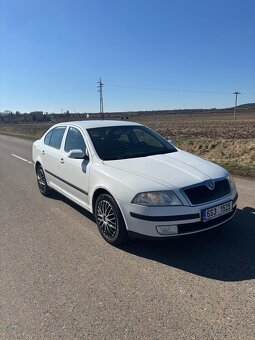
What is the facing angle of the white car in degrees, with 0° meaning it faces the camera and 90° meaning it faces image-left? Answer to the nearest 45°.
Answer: approximately 315°
